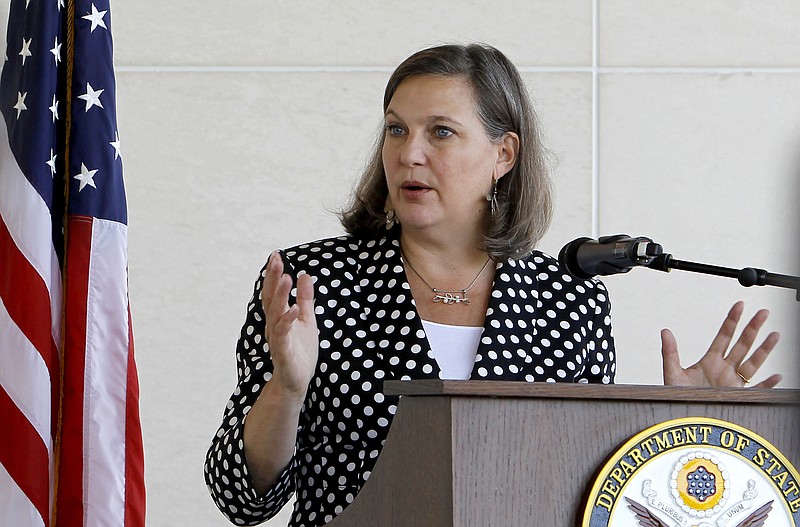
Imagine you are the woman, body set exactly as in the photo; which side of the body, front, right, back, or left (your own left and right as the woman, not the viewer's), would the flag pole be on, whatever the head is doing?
right

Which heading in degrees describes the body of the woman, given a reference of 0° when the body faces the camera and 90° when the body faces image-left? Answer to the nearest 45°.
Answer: approximately 0°

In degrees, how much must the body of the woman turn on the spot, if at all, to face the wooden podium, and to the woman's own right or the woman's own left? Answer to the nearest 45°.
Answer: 0° — they already face it

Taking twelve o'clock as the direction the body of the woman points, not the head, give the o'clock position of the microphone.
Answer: The microphone is roughly at 11 o'clock from the woman.
